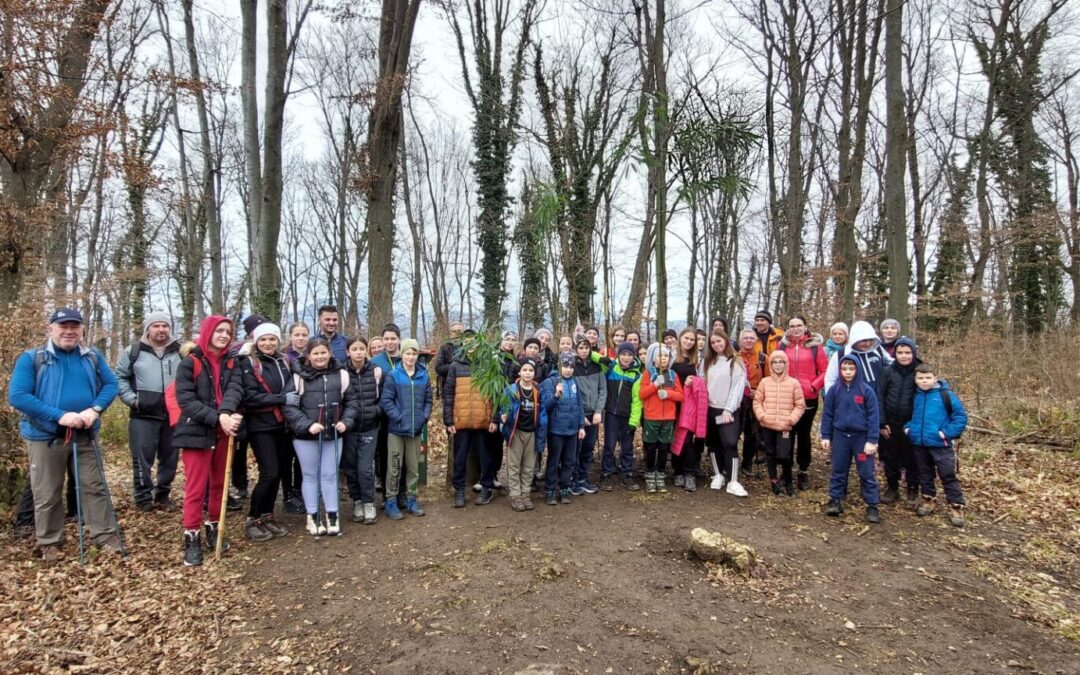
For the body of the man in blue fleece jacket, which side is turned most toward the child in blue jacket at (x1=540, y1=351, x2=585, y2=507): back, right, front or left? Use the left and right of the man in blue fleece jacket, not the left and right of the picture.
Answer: left

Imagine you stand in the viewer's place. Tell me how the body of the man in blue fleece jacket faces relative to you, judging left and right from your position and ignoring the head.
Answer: facing the viewer

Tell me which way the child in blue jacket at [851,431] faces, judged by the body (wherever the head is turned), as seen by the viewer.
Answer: toward the camera

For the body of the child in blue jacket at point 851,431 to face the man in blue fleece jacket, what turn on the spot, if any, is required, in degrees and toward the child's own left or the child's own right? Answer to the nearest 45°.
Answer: approximately 45° to the child's own right

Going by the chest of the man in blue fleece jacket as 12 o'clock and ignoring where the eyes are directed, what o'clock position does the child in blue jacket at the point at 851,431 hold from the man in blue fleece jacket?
The child in blue jacket is roughly at 10 o'clock from the man in blue fleece jacket.

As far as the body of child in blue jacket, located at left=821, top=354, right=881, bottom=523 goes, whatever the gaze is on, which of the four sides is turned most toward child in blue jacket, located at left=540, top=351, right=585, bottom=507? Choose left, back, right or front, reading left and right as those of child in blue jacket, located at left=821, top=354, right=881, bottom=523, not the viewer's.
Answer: right

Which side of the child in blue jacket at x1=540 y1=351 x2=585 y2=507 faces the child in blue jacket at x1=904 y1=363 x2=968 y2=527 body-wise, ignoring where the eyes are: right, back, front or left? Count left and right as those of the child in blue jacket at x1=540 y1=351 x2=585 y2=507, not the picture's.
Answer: left

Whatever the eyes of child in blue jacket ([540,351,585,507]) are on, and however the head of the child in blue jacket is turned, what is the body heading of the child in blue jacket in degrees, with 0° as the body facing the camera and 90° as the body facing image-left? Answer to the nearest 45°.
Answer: approximately 0°

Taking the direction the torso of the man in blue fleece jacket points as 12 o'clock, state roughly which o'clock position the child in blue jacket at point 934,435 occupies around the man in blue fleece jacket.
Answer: The child in blue jacket is roughly at 10 o'clock from the man in blue fleece jacket.

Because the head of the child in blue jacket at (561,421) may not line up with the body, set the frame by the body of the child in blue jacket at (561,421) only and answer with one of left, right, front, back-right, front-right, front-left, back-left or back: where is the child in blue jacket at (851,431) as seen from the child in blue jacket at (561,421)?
left
